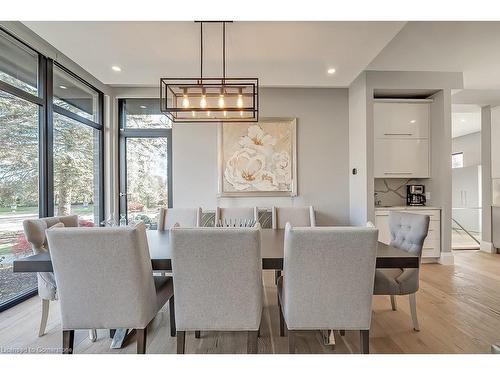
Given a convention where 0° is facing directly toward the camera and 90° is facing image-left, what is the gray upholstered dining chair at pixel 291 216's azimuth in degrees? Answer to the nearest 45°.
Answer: approximately 0°

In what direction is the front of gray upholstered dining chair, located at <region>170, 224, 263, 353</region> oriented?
away from the camera

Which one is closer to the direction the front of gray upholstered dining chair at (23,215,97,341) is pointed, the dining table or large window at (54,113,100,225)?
the dining table

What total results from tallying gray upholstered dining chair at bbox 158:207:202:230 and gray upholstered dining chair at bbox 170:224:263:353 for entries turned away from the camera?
1

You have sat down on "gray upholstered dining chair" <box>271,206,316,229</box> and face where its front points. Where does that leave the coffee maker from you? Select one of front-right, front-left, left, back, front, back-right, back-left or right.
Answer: back-left

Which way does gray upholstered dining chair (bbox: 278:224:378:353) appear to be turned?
away from the camera

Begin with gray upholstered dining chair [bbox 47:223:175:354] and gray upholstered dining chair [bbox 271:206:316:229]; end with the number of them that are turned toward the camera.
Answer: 1

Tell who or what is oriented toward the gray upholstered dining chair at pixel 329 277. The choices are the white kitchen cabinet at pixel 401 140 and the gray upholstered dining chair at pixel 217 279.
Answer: the white kitchen cabinet

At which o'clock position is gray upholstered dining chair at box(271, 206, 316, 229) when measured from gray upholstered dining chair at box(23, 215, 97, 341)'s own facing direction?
gray upholstered dining chair at box(271, 206, 316, 229) is roughly at 11 o'clock from gray upholstered dining chair at box(23, 215, 97, 341).
